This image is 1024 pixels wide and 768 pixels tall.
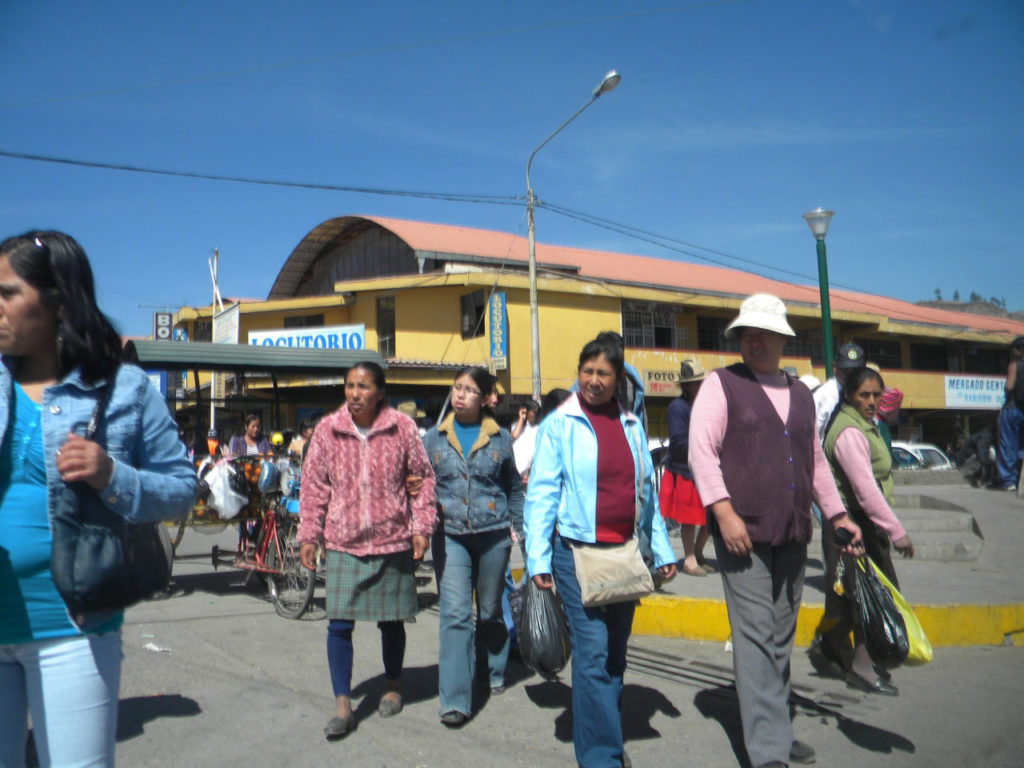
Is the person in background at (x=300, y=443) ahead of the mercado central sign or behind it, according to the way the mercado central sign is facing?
ahead

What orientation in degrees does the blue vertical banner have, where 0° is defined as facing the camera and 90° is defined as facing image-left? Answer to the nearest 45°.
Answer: approximately 0°

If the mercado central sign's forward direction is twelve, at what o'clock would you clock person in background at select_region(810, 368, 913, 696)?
The person in background is roughly at 12 o'clock from the mercado central sign.

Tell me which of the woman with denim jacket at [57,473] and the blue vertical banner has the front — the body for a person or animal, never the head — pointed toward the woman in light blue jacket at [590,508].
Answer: the blue vertical banner

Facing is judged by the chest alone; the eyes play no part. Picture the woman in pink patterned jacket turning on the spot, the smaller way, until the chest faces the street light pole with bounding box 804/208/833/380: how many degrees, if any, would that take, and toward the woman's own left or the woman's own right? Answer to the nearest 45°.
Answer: approximately 135° to the woman's own left

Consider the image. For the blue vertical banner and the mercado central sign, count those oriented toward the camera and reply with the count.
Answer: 2
